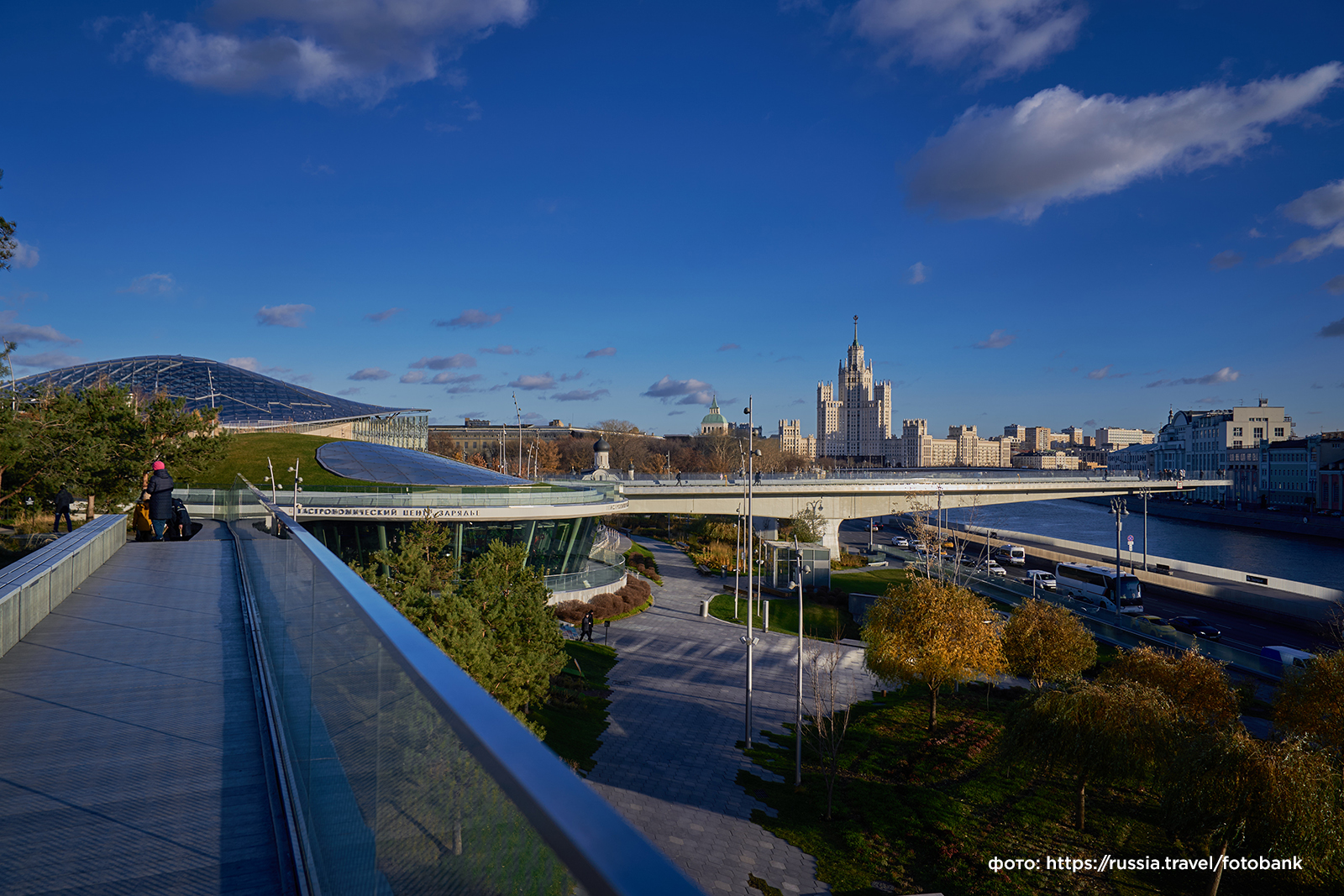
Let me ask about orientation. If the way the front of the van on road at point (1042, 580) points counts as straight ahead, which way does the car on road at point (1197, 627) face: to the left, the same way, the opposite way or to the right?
the same way

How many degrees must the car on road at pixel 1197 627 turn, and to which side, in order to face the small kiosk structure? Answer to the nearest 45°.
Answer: approximately 135° to its right

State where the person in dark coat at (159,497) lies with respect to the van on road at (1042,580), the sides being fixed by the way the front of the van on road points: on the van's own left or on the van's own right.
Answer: on the van's own right

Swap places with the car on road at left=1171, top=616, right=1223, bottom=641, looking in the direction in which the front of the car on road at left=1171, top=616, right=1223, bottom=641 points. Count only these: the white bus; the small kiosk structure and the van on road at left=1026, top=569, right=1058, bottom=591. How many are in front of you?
0

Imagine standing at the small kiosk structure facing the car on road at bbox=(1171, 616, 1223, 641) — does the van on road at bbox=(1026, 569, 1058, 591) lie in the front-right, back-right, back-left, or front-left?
front-left

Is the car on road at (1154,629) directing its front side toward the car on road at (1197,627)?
no

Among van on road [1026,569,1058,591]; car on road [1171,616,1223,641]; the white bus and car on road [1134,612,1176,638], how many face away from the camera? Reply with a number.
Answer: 0

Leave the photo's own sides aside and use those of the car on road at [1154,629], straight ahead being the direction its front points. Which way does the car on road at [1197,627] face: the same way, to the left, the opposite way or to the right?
the same way

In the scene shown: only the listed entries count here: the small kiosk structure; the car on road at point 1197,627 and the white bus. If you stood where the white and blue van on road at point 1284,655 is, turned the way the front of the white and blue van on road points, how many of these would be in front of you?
0

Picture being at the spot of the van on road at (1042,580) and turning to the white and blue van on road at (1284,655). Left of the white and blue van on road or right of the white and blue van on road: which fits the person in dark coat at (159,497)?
right

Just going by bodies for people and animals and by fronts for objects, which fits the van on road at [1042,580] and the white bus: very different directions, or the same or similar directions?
same or similar directions

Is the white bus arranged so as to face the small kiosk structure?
no

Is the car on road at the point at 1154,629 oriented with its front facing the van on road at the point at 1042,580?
no

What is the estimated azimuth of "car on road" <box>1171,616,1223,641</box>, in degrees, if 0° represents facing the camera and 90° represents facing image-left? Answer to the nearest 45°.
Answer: approximately 315°
